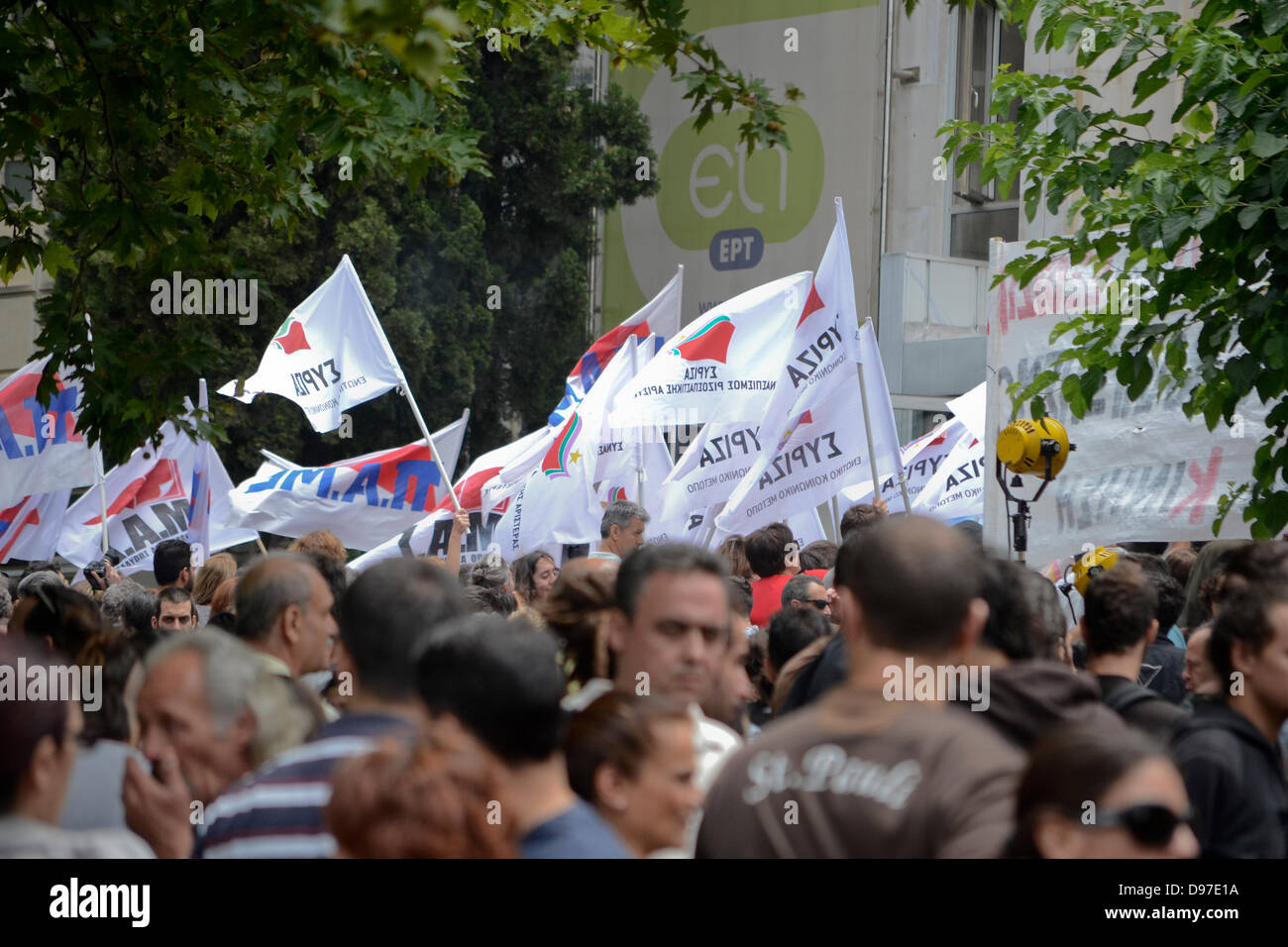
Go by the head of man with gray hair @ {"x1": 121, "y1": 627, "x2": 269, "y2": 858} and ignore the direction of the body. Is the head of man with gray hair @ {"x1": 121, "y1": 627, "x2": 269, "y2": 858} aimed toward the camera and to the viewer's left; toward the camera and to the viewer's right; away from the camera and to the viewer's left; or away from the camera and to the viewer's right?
toward the camera and to the viewer's left

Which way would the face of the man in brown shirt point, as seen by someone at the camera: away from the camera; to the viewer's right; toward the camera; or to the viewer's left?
away from the camera

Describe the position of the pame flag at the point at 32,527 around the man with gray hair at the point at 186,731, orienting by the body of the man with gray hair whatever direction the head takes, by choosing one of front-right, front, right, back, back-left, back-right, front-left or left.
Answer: back-right

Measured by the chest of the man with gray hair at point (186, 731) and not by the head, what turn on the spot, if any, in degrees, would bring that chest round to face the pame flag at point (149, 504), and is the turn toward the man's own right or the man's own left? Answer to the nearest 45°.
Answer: approximately 135° to the man's own right

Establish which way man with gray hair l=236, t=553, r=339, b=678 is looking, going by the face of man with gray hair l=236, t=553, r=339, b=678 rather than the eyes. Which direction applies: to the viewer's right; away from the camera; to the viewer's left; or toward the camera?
to the viewer's right
